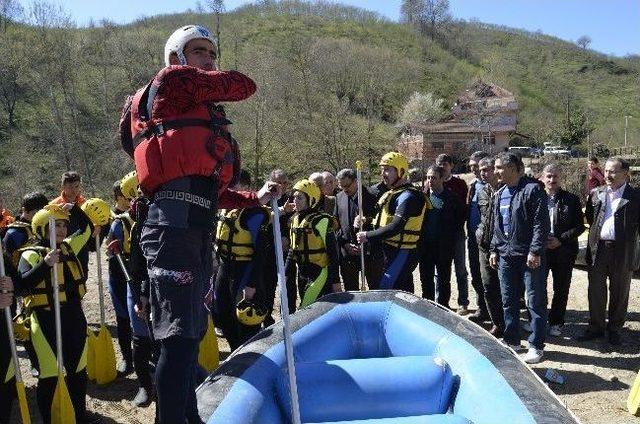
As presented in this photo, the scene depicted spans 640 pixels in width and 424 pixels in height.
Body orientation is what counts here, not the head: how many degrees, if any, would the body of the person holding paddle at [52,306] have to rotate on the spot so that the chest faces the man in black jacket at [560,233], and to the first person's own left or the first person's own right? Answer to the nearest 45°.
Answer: approximately 45° to the first person's own left

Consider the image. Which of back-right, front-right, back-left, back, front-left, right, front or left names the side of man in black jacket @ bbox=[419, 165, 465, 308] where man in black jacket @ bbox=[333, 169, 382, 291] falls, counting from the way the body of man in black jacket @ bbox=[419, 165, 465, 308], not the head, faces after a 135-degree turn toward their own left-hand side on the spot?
back

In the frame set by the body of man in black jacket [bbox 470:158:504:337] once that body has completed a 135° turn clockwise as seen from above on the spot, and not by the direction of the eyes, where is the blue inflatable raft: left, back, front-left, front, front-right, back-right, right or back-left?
back

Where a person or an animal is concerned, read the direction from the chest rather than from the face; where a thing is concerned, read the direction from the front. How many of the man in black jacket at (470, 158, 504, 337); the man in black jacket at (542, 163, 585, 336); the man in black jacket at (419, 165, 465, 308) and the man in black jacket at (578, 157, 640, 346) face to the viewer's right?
0

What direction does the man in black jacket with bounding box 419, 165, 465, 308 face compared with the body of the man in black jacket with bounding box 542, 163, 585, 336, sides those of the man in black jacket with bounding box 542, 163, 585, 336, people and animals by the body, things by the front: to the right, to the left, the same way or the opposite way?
the same way

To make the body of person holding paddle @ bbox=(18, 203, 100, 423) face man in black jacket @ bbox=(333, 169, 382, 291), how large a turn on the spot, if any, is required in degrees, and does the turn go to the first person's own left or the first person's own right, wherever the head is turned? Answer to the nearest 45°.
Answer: approximately 90° to the first person's own left

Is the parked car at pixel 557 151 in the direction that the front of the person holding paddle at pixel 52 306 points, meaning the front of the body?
no

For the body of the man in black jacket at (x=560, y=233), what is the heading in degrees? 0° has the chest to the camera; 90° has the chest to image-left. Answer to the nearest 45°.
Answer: approximately 45°

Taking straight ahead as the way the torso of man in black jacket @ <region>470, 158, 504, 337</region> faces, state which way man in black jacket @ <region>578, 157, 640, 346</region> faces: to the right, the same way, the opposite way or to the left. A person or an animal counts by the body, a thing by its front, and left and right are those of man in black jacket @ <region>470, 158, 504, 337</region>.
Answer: the same way

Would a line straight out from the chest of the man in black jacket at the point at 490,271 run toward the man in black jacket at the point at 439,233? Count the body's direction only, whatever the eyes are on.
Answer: no

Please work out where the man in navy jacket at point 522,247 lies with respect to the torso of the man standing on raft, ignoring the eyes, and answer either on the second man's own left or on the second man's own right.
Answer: on the second man's own left

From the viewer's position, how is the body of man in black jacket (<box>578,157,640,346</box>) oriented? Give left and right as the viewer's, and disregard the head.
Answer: facing the viewer and to the left of the viewer
